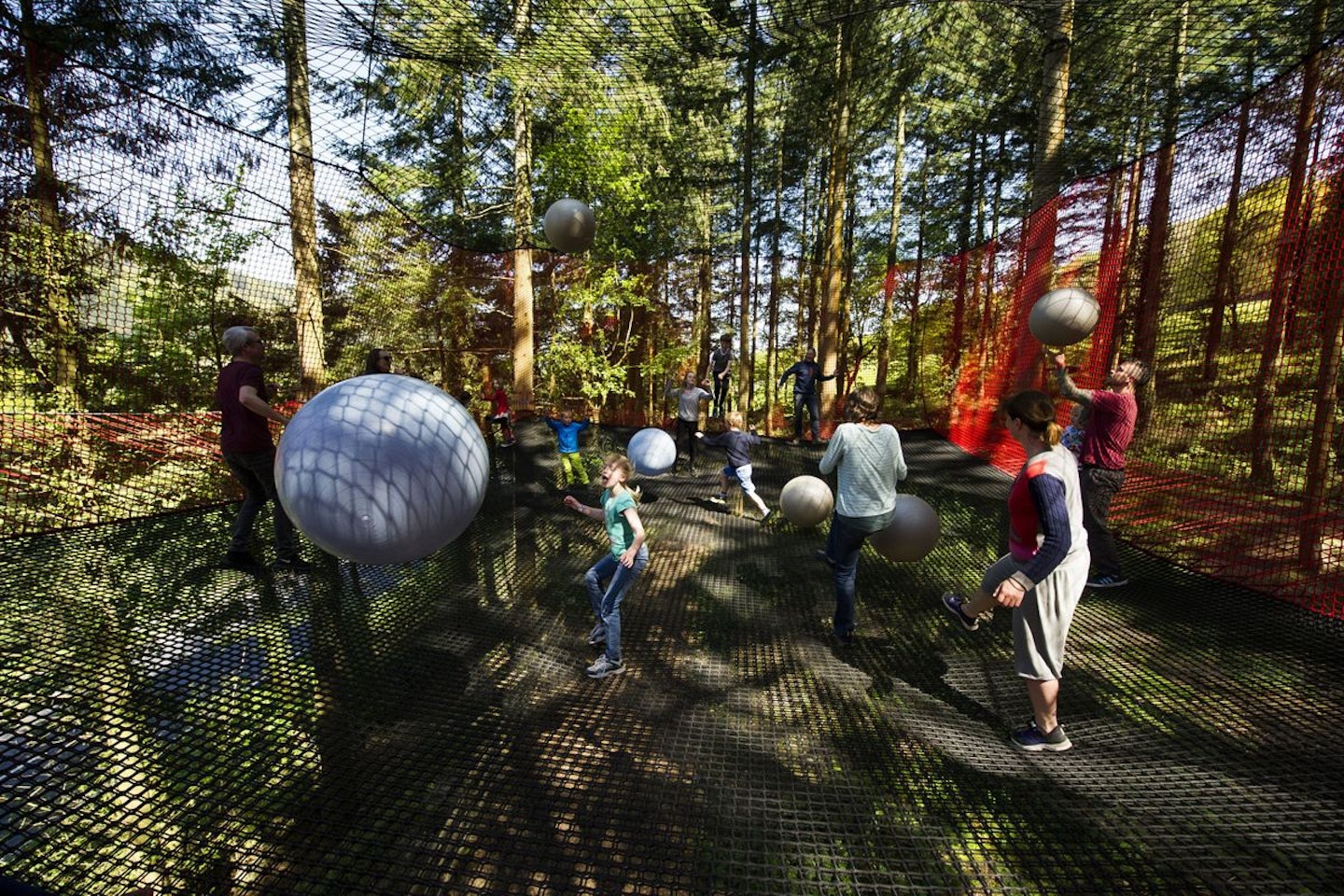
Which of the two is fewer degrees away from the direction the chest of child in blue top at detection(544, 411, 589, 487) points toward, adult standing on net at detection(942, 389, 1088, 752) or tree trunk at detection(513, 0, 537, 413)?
the adult standing on net

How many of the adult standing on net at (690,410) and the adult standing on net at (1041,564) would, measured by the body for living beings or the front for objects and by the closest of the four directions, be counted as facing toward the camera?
1

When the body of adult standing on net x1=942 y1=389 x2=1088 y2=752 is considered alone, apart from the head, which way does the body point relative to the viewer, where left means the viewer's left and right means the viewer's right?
facing to the left of the viewer

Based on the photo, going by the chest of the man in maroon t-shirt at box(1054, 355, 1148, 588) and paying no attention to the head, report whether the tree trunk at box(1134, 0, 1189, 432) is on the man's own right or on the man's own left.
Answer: on the man's own right

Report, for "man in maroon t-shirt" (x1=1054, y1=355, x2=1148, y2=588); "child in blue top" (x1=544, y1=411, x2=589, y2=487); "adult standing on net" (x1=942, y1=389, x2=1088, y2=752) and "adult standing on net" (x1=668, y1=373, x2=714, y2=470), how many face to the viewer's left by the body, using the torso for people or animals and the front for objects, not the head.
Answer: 2

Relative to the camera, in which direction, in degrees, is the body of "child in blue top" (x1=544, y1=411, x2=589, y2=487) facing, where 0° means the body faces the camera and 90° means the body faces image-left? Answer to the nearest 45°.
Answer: approximately 0°

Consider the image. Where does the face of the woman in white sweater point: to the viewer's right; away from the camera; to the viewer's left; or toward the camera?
away from the camera

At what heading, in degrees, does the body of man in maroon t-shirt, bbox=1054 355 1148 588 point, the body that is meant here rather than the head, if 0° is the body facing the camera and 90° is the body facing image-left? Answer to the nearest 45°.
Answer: approximately 90°

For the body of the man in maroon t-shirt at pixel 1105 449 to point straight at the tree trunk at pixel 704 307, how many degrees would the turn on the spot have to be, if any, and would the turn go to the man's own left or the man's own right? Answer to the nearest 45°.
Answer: approximately 45° to the man's own right

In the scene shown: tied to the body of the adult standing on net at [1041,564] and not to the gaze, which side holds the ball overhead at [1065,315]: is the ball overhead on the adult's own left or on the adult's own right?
on the adult's own right
